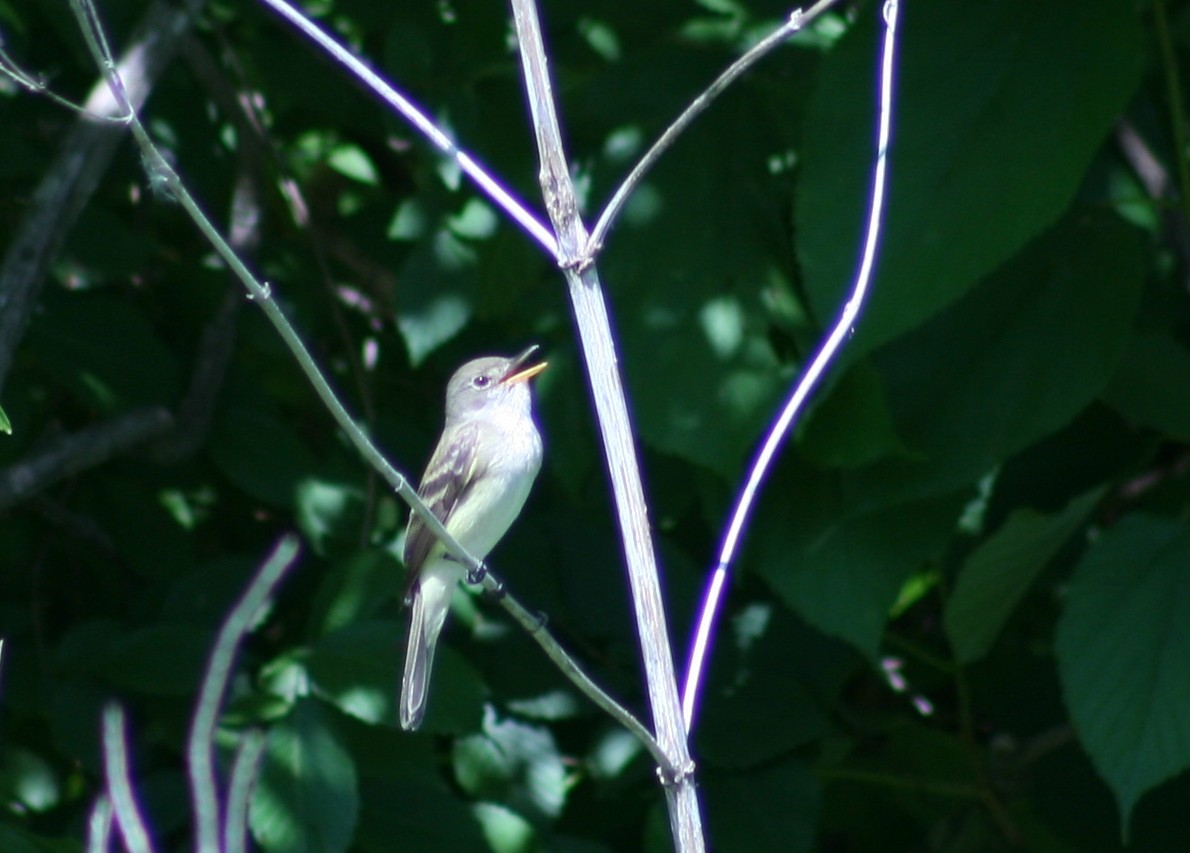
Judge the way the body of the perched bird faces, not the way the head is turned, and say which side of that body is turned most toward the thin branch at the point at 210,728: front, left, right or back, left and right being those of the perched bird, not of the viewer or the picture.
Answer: right

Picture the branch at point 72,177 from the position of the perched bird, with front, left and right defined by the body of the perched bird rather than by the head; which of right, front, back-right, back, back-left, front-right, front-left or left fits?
back

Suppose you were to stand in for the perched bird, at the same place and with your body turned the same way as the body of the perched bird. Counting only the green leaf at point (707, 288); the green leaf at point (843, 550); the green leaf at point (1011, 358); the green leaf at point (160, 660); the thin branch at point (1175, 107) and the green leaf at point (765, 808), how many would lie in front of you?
5

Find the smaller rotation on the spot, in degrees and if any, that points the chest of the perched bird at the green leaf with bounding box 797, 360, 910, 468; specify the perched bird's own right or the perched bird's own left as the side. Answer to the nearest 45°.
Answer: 0° — it already faces it

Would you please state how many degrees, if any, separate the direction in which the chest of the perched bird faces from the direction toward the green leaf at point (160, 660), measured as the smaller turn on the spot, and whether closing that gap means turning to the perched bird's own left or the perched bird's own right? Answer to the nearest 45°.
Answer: approximately 180°

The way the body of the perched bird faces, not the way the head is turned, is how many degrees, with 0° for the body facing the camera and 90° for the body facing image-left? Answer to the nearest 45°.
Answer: approximately 270°
